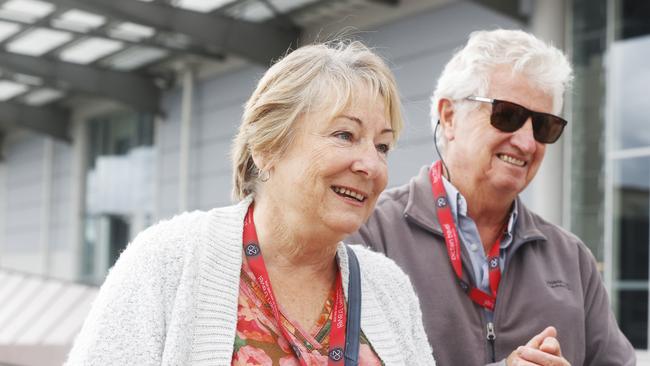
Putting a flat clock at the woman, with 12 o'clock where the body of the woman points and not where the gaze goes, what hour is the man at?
The man is roughly at 9 o'clock from the woman.

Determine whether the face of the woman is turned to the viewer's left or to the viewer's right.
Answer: to the viewer's right

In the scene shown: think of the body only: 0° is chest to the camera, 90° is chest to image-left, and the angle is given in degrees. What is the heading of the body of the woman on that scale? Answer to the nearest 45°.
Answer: approximately 315°
